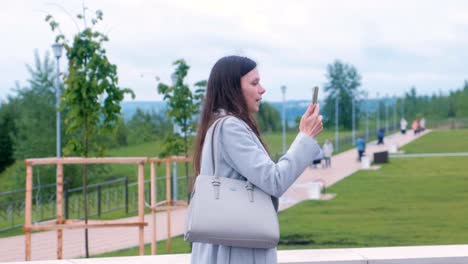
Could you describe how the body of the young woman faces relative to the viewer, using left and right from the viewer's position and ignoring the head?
facing to the right of the viewer

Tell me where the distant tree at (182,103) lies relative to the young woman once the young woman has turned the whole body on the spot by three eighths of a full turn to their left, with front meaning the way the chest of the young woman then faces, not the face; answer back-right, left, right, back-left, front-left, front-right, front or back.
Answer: front-right

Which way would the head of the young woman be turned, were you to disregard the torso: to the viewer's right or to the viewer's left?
to the viewer's right

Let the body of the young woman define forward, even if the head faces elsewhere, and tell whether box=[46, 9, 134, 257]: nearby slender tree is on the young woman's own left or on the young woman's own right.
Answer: on the young woman's own left
